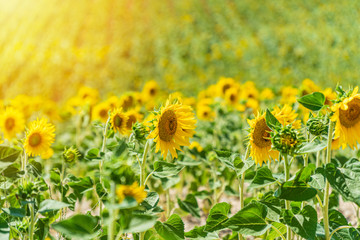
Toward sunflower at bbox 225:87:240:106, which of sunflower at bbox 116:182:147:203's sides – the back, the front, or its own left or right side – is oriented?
back

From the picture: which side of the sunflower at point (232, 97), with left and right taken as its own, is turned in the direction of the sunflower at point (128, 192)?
front

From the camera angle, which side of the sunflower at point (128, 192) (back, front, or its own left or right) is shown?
front

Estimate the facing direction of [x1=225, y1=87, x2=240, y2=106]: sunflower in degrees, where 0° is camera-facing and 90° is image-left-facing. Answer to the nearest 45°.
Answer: approximately 0°

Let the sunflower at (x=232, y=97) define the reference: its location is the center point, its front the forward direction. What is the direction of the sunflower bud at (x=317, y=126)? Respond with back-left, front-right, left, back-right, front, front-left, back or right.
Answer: front

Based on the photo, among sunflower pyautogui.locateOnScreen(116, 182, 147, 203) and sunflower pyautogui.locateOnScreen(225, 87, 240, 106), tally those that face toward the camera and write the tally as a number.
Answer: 2

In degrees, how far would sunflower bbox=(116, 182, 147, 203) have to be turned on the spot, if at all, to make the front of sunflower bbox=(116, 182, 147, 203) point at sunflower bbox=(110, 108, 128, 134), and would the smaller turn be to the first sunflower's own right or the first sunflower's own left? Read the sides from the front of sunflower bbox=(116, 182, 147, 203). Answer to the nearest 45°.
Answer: approximately 180°
